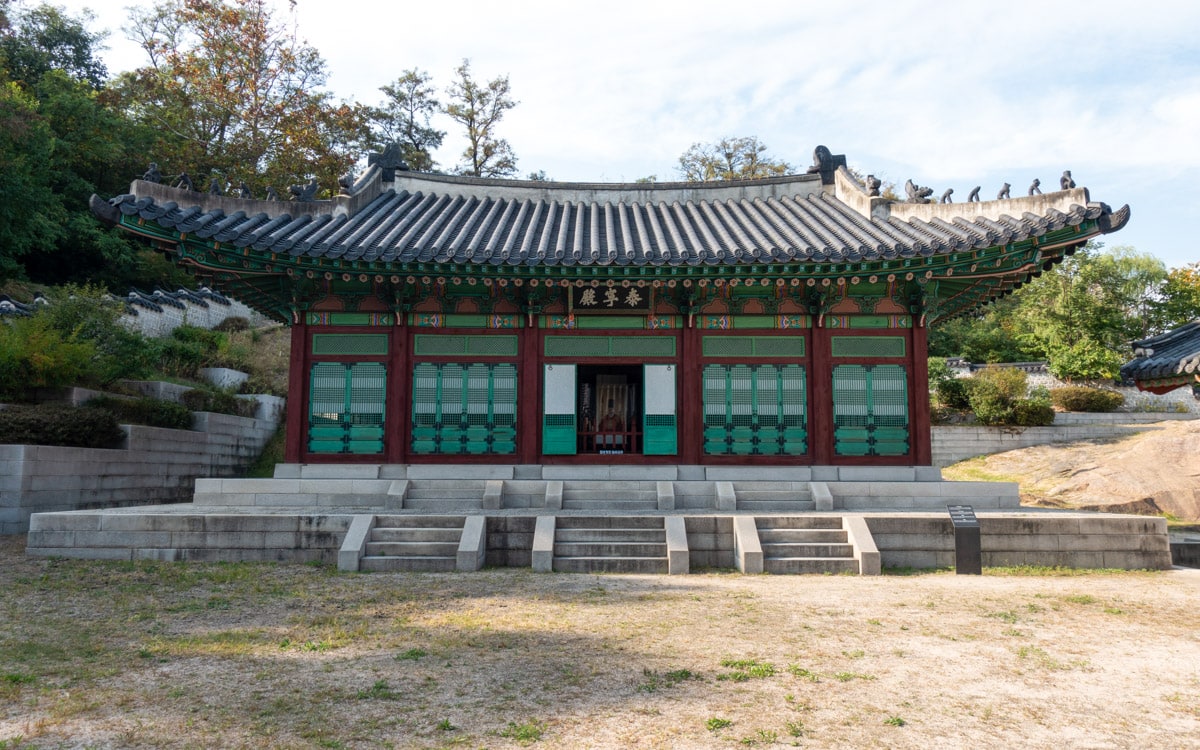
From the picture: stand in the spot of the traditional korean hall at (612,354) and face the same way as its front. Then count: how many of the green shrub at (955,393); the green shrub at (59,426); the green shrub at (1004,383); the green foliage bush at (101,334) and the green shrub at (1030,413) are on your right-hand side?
2

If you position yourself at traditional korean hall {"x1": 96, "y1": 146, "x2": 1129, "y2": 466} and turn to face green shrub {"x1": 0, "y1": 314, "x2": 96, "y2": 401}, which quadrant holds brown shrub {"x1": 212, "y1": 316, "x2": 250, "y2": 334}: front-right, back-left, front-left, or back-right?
front-right

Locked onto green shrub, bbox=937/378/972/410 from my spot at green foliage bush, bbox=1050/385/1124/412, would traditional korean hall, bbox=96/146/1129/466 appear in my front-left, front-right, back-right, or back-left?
front-left

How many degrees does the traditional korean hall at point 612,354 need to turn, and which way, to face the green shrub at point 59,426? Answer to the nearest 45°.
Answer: approximately 90° to its right

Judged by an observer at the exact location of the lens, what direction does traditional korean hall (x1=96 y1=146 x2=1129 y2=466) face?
facing the viewer

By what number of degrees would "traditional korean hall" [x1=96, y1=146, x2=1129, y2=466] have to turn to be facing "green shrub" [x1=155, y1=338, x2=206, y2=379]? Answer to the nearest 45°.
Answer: approximately 135° to its right

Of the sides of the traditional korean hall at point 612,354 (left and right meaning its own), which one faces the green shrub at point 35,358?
right

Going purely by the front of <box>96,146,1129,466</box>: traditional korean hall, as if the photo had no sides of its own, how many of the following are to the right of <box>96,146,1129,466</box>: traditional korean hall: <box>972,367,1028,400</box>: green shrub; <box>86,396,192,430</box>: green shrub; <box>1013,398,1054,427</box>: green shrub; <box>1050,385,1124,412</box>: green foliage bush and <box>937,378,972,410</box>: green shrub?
1

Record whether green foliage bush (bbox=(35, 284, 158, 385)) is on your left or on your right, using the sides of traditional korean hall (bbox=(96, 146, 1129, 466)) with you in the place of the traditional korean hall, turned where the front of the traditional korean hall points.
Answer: on your right

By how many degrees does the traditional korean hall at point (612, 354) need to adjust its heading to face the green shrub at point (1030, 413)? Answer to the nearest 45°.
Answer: approximately 135° to its left

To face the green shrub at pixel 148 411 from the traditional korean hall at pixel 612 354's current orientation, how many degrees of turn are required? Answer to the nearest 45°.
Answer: approximately 90° to its right

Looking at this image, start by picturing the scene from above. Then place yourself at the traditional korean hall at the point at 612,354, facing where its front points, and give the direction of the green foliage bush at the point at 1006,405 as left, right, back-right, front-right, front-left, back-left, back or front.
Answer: back-left

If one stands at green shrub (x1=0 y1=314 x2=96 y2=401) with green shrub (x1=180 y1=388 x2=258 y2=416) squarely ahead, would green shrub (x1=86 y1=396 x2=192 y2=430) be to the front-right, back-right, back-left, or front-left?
front-right

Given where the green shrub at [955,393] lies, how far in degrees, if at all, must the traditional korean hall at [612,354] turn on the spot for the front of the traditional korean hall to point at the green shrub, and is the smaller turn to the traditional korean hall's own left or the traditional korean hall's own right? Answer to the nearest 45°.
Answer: approximately 135° to the traditional korean hall's own left

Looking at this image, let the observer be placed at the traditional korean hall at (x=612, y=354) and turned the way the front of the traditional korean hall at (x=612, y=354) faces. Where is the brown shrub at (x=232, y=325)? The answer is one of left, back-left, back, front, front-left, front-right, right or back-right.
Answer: back-right

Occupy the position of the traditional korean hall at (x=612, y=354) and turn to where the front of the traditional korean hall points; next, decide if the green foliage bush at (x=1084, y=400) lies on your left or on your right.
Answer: on your left
